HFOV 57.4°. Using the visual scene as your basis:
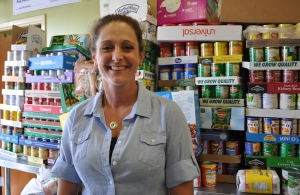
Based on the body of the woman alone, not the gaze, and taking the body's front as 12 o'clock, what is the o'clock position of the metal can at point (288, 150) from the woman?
The metal can is roughly at 8 o'clock from the woman.

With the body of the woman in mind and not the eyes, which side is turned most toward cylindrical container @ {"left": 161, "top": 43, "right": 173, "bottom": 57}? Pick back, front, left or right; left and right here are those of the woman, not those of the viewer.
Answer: back

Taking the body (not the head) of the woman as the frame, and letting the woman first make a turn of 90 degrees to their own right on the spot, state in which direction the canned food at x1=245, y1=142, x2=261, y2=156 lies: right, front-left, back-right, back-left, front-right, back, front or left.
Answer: back-right

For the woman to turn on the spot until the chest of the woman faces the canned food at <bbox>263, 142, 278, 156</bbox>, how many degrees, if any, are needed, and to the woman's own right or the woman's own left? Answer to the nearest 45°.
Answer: approximately 135° to the woman's own left

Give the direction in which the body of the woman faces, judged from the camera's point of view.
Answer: toward the camera

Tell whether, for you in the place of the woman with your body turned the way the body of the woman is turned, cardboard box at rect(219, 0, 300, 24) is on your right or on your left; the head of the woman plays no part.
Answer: on your left

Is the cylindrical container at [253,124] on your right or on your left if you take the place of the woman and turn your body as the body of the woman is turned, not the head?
on your left

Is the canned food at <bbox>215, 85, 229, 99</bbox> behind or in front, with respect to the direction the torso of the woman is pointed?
behind

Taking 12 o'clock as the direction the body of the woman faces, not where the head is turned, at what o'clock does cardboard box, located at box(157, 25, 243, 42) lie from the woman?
The cardboard box is roughly at 7 o'clock from the woman.

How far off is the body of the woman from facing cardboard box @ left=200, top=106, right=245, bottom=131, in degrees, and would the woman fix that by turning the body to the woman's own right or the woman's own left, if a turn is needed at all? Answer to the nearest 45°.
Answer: approximately 135° to the woman's own left

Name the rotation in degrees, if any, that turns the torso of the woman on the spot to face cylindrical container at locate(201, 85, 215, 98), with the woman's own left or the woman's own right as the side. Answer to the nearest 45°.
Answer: approximately 135° to the woman's own left

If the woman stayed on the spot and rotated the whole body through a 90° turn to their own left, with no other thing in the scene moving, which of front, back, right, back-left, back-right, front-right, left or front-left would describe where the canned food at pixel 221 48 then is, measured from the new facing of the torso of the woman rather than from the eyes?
front-left
